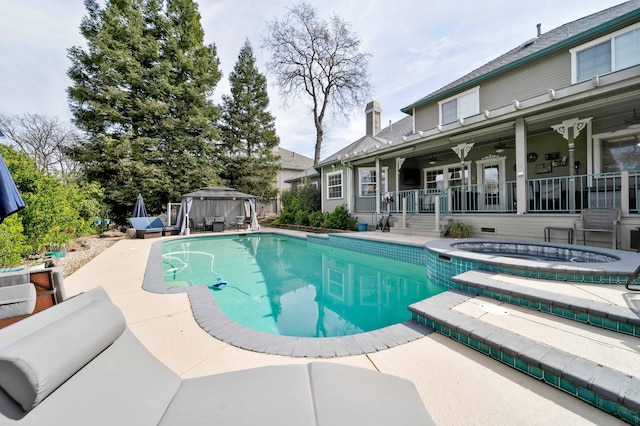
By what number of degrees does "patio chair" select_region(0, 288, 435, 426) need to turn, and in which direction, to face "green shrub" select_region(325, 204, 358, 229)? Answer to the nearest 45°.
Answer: approximately 45° to its left

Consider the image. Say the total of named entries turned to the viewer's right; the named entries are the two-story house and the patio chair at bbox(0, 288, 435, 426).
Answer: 1

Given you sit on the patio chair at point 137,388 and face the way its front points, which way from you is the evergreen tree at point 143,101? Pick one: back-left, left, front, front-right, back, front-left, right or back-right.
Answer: left

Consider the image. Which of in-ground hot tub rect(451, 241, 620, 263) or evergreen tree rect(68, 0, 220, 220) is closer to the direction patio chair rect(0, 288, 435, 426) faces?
the in-ground hot tub

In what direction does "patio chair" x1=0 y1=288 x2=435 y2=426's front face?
to the viewer's right

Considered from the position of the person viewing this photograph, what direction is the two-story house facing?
facing the viewer and to the left of the viewer

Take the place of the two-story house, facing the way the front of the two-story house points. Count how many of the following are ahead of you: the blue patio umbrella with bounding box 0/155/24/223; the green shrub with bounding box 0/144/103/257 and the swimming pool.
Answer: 3

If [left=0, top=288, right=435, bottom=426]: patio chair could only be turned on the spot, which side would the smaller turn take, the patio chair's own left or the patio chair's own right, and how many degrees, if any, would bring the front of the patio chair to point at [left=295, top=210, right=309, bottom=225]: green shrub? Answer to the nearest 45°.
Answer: approximately 90° to the patio chair's own left

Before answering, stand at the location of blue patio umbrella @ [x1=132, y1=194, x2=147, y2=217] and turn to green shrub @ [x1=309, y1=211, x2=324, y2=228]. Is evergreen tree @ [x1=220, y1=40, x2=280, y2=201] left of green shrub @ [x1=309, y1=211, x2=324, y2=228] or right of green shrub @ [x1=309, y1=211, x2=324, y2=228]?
left

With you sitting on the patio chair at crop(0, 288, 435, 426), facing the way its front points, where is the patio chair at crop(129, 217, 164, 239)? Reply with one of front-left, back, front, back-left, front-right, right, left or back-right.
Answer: left

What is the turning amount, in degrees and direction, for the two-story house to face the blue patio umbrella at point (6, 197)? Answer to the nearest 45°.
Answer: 0° — it already faces it

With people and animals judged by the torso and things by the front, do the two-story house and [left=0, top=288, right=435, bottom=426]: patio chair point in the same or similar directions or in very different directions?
very different directions

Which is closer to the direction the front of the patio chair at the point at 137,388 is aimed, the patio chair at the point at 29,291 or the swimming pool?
the swimming pool

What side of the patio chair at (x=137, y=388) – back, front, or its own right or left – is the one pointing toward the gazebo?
left

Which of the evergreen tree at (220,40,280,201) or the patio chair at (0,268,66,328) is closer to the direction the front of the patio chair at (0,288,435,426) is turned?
the evergreen tree

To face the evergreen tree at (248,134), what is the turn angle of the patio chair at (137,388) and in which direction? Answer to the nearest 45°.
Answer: approximately 90° to its left

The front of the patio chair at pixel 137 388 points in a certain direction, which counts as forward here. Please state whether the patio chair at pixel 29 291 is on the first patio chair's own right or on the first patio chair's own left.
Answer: on the first patio chair's own left
